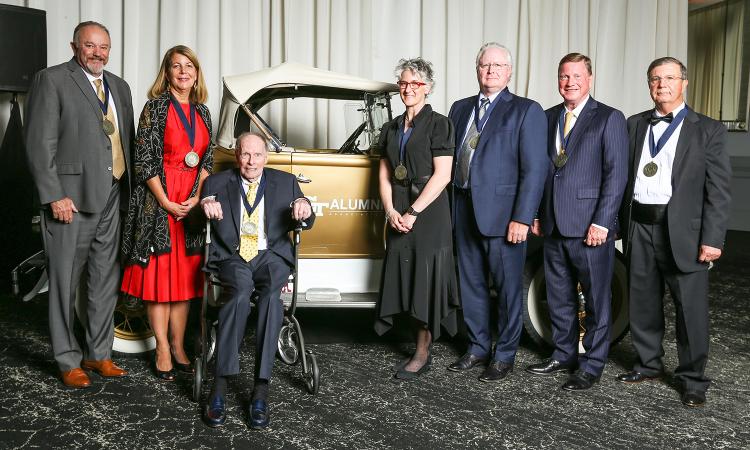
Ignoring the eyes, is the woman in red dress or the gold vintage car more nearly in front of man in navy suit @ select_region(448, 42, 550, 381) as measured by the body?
the woman in red dress

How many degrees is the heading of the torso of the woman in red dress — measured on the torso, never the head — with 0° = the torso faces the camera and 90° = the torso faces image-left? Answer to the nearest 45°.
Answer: approximately 315°

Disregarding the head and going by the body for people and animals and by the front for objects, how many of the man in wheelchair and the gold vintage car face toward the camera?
1

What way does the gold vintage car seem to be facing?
to the viewer's right

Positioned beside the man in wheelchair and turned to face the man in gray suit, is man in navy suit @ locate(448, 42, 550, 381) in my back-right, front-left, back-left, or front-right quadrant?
back-right

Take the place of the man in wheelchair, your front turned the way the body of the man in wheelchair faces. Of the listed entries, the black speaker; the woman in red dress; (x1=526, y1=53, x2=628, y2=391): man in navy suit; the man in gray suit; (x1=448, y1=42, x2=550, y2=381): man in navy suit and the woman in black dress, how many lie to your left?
3

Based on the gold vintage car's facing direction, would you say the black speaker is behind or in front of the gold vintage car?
behind
